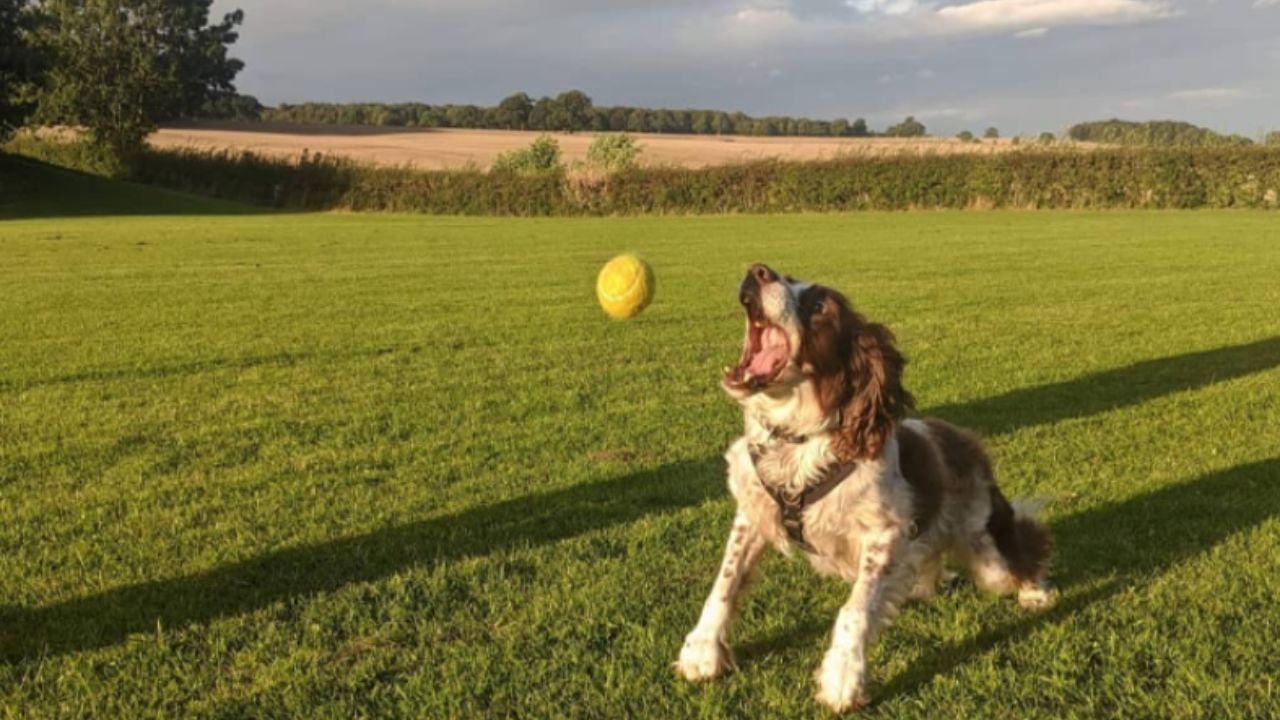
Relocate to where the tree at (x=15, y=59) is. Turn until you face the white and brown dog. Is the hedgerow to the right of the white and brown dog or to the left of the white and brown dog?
left

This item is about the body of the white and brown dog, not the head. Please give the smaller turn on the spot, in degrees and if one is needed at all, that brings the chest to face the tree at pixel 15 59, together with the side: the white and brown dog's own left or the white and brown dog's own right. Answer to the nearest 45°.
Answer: approximately 90° to the white and brown dog's own right

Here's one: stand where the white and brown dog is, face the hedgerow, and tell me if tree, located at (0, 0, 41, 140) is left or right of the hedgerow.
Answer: left

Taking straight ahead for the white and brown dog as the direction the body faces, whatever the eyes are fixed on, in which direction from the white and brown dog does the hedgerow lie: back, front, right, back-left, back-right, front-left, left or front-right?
back-right

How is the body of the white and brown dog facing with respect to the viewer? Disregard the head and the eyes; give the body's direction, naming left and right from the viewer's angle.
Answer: facing the viewer and to the left of the viewer

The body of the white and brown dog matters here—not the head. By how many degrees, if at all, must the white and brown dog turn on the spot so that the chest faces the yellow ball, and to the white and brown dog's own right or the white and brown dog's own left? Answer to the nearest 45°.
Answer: approximately 90° to the white and brown dog's own right
